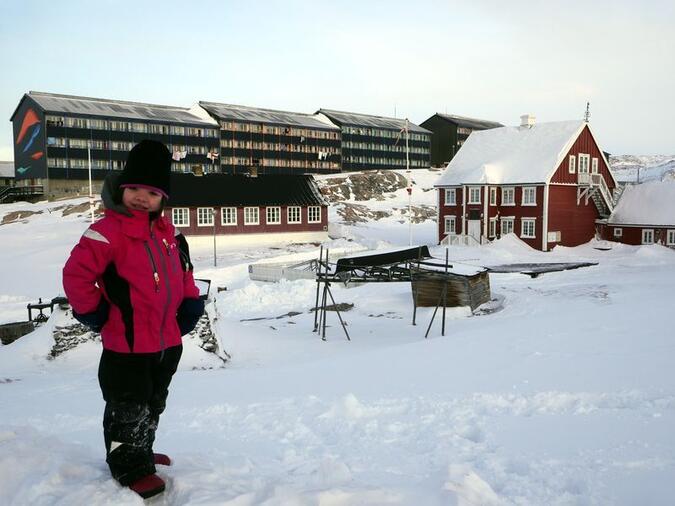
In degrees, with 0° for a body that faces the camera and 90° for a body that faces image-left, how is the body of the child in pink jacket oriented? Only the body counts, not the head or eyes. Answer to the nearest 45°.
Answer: approximately 315°

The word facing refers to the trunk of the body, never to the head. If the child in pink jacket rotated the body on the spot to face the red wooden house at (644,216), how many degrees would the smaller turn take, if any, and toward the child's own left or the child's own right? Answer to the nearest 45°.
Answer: approximately 90° to the child's own left

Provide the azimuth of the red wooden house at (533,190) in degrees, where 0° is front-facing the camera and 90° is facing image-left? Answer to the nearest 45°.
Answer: approximately 45°
